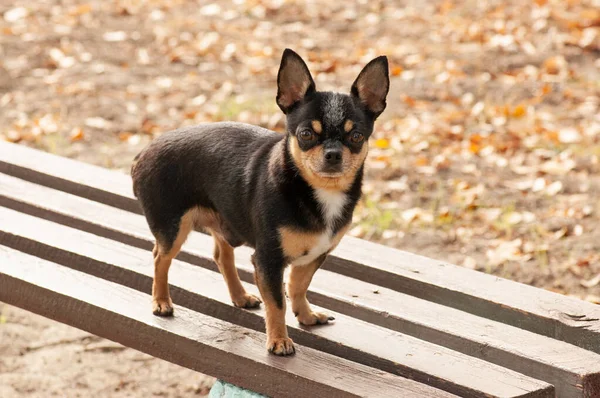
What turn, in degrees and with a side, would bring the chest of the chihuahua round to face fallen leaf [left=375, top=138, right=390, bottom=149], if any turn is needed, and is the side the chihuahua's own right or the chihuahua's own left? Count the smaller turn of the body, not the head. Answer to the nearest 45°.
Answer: approximately 135° to the chihuahua's own left

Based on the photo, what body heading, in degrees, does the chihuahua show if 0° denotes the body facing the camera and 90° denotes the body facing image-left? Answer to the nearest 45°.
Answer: approximately 315°

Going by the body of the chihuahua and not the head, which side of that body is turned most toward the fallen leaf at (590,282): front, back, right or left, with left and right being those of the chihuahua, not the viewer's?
left

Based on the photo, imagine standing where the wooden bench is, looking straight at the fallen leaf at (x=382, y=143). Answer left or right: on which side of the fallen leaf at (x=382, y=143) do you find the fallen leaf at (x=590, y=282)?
right

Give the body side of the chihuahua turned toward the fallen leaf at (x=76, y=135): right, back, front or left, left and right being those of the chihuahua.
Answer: back
